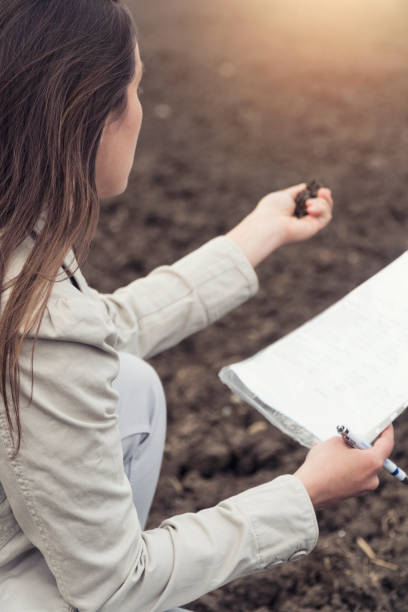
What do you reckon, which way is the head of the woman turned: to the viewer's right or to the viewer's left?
to the viewer's right

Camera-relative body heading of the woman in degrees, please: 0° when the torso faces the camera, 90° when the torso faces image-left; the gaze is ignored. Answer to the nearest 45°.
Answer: approximately 225°
